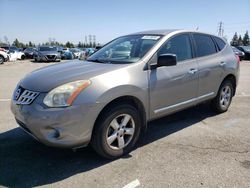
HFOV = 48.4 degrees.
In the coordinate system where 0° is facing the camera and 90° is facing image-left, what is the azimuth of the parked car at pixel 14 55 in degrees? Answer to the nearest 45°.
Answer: approximately 315°

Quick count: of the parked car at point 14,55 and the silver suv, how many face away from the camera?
0

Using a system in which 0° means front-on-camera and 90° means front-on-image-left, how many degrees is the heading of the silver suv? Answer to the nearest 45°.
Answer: approximately 45°

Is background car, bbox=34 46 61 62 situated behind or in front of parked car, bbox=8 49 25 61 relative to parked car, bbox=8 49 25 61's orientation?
in front

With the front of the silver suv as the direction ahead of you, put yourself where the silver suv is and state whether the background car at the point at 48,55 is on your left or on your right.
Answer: on your right

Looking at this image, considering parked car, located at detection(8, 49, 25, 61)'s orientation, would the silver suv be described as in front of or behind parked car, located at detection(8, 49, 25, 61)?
in front

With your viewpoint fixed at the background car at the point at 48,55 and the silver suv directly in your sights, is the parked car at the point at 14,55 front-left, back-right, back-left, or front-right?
back-right

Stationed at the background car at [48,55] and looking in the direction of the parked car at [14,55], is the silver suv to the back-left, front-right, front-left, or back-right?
back-left

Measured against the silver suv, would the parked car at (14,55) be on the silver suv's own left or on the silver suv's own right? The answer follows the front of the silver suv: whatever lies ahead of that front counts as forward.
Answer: on the silver suv's own right
